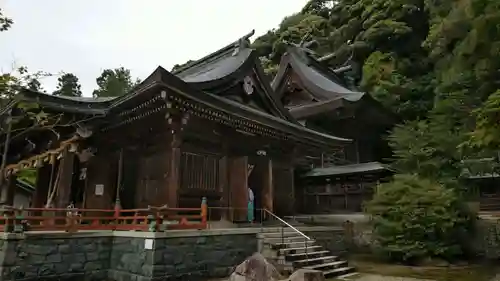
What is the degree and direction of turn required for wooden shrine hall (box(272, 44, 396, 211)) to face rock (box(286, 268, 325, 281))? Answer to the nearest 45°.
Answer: approximately 45° to its left

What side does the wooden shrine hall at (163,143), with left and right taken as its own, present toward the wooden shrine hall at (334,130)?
back

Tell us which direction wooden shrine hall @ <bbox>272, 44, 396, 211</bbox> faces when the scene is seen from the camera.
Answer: facing the viewer and to the left of the viewer

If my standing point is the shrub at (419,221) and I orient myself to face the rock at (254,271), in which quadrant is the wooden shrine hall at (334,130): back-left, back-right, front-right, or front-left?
back-right

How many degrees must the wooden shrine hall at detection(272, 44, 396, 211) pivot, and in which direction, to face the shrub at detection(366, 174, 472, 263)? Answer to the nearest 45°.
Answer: approximately 45° to its left

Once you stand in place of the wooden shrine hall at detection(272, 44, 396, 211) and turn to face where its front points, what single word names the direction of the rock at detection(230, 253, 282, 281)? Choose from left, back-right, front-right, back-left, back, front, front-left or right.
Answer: front-left

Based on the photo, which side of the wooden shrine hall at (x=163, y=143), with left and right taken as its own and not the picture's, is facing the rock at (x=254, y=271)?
left

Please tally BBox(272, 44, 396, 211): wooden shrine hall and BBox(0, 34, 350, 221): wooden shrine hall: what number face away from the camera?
0
